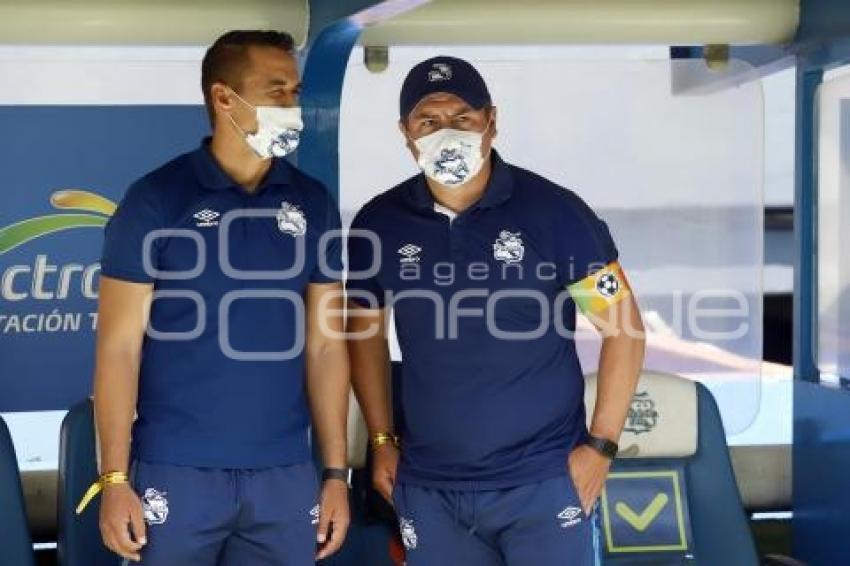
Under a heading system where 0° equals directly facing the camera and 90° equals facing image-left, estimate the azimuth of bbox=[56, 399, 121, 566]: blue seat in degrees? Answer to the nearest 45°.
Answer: approximately 0°

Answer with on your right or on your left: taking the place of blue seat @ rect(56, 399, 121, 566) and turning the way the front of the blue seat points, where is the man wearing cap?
on your left

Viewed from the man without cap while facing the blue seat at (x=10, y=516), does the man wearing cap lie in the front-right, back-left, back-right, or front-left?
back-right

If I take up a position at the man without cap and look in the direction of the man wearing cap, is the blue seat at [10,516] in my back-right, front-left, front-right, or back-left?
back-left

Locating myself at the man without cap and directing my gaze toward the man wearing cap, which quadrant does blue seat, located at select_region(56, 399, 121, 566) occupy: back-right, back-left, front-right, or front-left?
back-left
